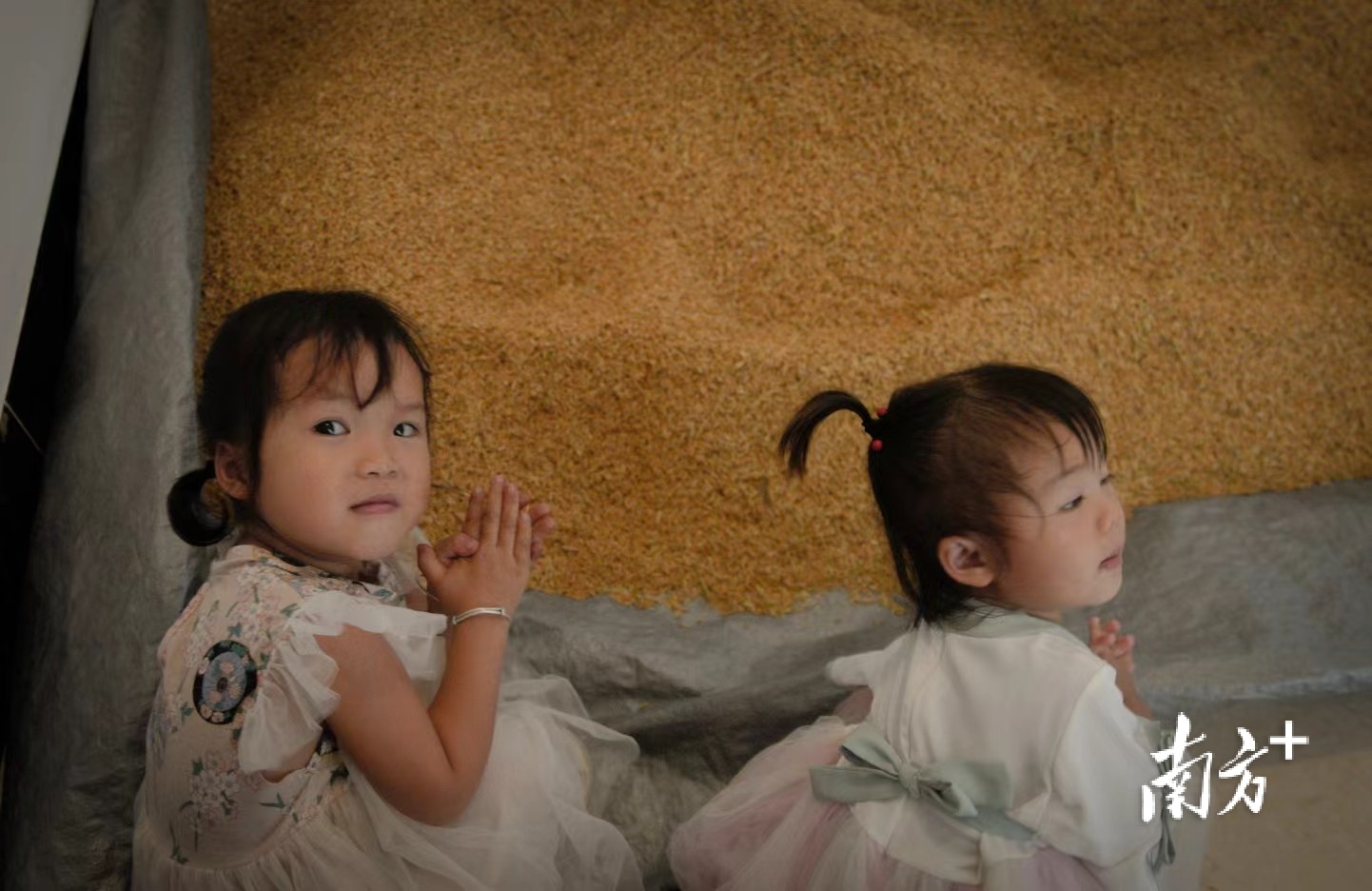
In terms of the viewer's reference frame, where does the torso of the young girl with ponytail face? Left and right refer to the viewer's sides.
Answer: facing away from the viewer and to the right of the viewer

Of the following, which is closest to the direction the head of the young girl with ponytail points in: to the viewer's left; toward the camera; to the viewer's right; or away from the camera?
to the viewer's right
